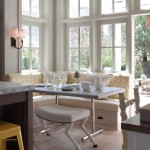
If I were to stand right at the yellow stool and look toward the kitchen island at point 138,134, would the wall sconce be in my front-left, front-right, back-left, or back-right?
back-left

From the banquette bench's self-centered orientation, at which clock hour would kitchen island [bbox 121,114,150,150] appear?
The kitchen island is roughly at 12 o'clock from the banquette bench.

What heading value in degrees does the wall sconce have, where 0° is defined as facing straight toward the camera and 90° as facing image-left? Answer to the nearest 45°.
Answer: approximately 315°

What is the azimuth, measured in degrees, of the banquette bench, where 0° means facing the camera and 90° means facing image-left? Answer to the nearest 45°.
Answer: approximately 0°
